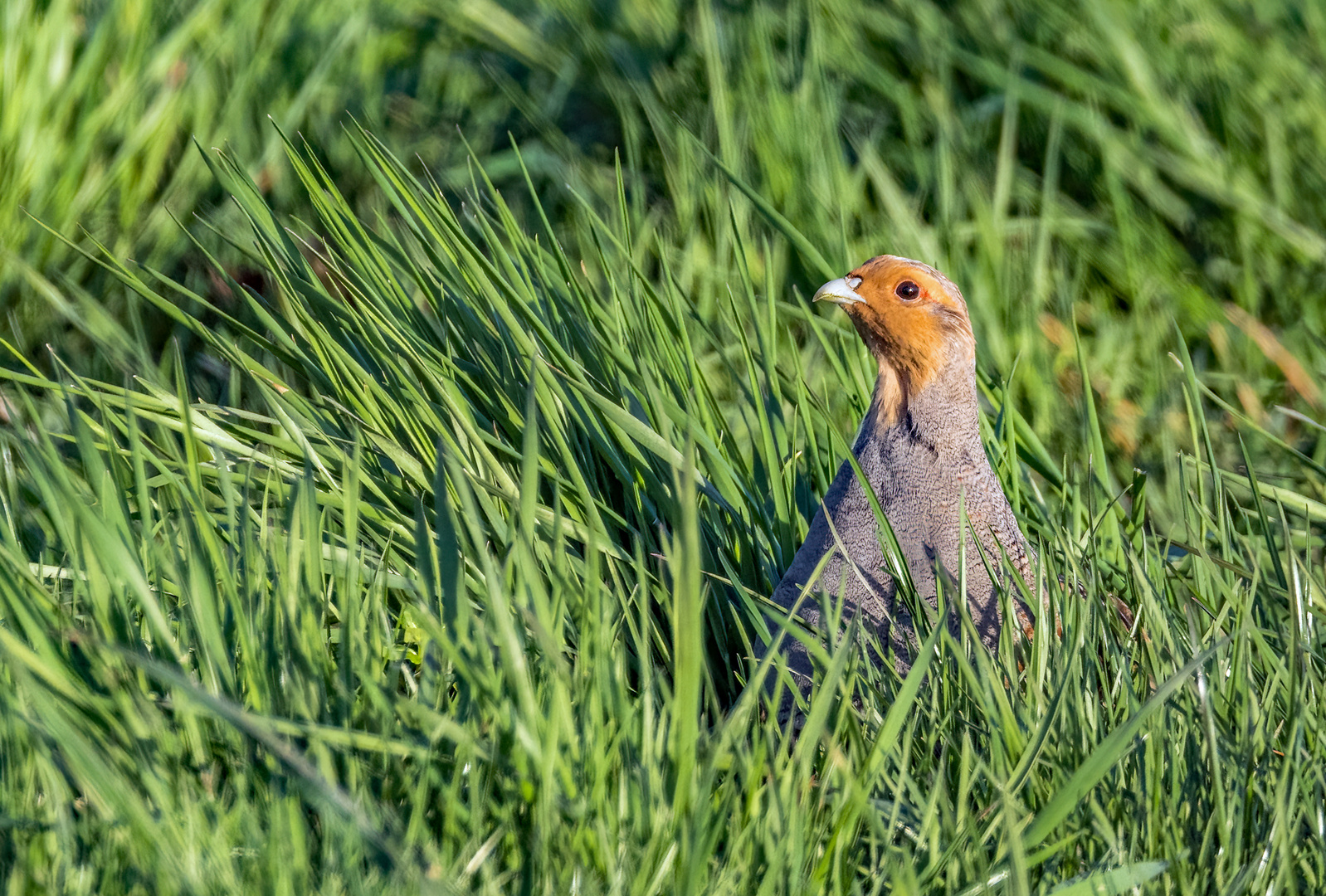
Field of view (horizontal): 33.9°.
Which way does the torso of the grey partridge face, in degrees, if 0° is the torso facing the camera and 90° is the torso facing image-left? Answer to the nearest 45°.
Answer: approximately 45°
